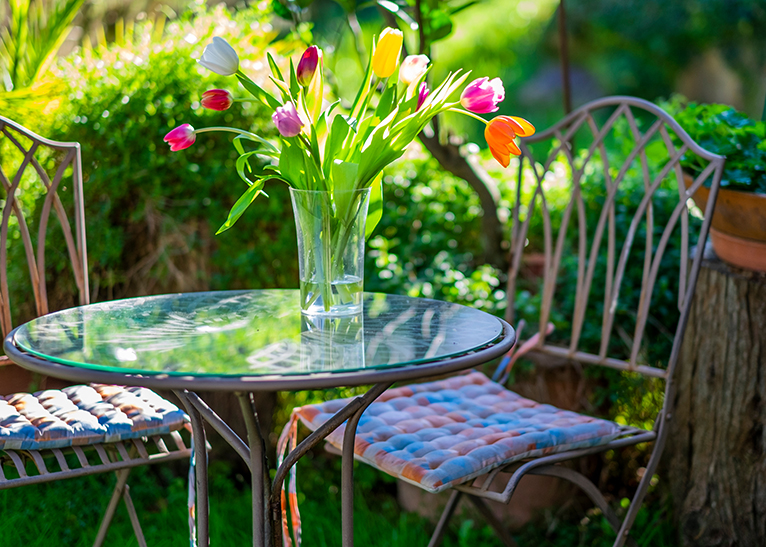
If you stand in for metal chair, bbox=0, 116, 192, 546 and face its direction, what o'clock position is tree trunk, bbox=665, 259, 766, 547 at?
The tree trunk is roughly at 11 o'clock from the metal chair.

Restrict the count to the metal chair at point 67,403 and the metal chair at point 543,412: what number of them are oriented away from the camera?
0

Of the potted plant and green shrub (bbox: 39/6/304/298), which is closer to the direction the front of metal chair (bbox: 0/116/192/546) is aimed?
the potted plant

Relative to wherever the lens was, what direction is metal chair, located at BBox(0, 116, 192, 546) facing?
facing the viewer and to the right of the viewer

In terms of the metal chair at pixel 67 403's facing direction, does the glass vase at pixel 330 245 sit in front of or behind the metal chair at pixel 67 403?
in front

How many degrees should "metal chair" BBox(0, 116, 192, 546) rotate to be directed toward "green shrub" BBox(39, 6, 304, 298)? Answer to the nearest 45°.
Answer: approximately 90° to its left

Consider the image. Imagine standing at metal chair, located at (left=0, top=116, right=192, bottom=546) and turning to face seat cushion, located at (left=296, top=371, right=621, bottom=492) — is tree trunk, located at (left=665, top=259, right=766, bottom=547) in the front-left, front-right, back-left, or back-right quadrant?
front-left

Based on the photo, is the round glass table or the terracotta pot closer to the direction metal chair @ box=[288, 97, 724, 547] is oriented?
the round glass table

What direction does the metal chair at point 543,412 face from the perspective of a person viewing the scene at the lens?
facing the viewer and to the left of the viewer

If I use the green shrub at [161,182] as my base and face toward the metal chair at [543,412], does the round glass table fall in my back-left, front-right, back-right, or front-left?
front-right

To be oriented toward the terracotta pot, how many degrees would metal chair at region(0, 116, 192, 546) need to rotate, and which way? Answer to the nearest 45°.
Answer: approximately 45° to its left

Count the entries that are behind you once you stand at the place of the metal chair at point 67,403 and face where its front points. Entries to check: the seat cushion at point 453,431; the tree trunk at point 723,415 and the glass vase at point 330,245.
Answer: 0

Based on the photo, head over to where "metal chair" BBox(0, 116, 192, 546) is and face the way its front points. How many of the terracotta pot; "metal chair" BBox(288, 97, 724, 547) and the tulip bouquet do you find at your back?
0

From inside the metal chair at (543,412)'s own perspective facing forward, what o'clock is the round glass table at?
The round glass table is roughly at 12 o'clock from the metal chair.
